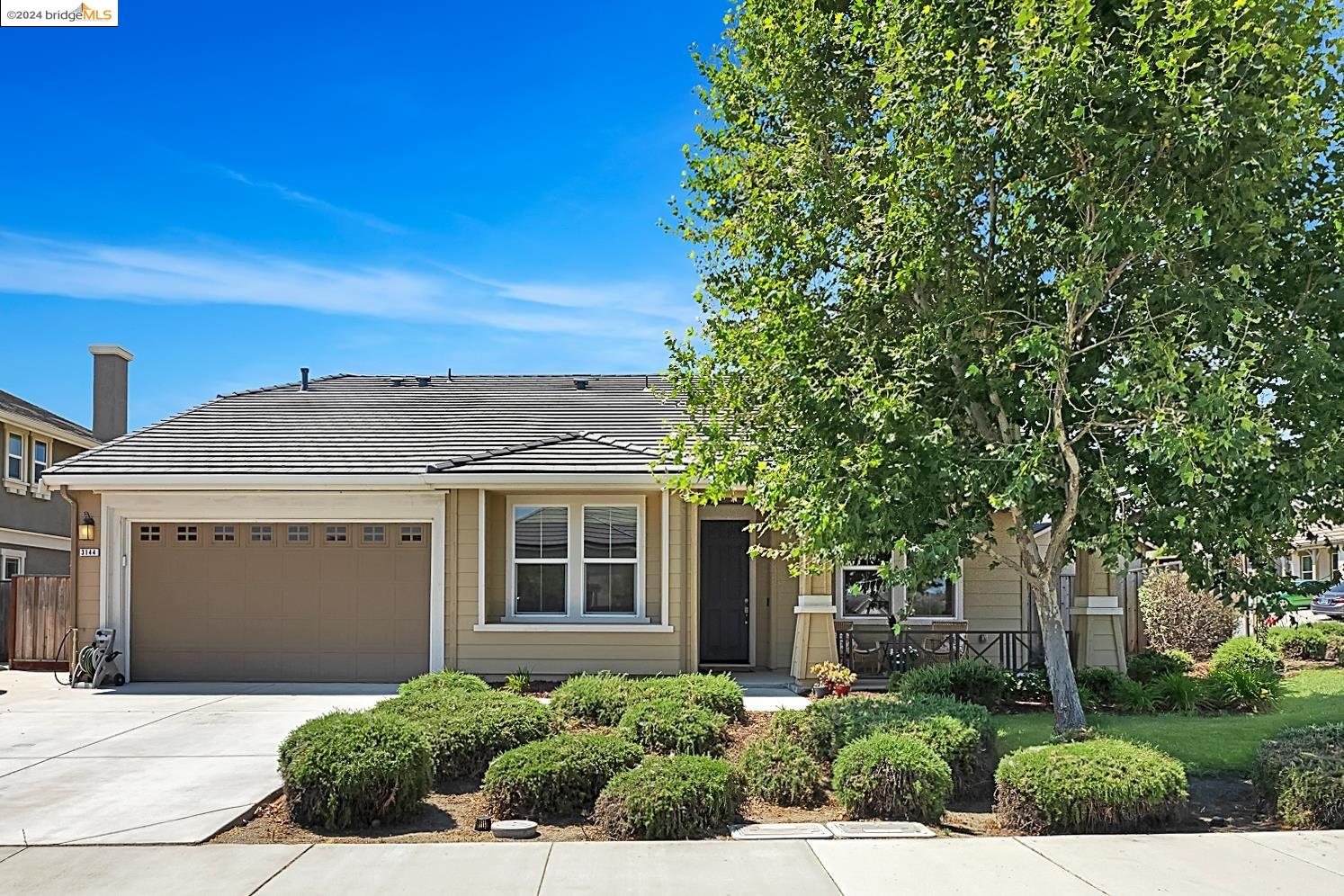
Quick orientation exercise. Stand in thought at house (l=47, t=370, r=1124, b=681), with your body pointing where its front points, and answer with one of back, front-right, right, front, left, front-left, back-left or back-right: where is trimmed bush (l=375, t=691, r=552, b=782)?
front

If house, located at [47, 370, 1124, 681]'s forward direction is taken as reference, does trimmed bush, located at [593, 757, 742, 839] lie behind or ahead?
ahead

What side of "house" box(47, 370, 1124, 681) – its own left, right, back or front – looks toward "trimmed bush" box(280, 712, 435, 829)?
front

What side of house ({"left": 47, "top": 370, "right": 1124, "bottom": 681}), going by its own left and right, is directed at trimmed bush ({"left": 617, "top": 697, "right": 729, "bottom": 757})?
front

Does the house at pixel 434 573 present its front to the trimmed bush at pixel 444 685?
yes

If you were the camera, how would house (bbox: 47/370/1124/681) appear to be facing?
facing the viewer

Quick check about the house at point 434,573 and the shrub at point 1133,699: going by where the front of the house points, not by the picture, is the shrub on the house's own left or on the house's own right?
on the house's own left

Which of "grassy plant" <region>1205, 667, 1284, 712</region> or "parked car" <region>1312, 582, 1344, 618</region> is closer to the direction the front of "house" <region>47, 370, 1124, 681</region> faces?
the grassy plant
